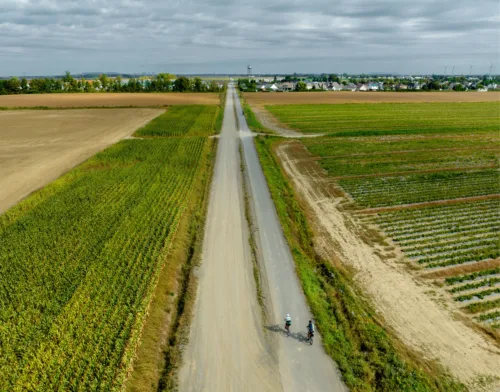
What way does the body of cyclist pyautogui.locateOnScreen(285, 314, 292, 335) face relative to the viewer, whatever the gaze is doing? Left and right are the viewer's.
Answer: facing away from the viewer
